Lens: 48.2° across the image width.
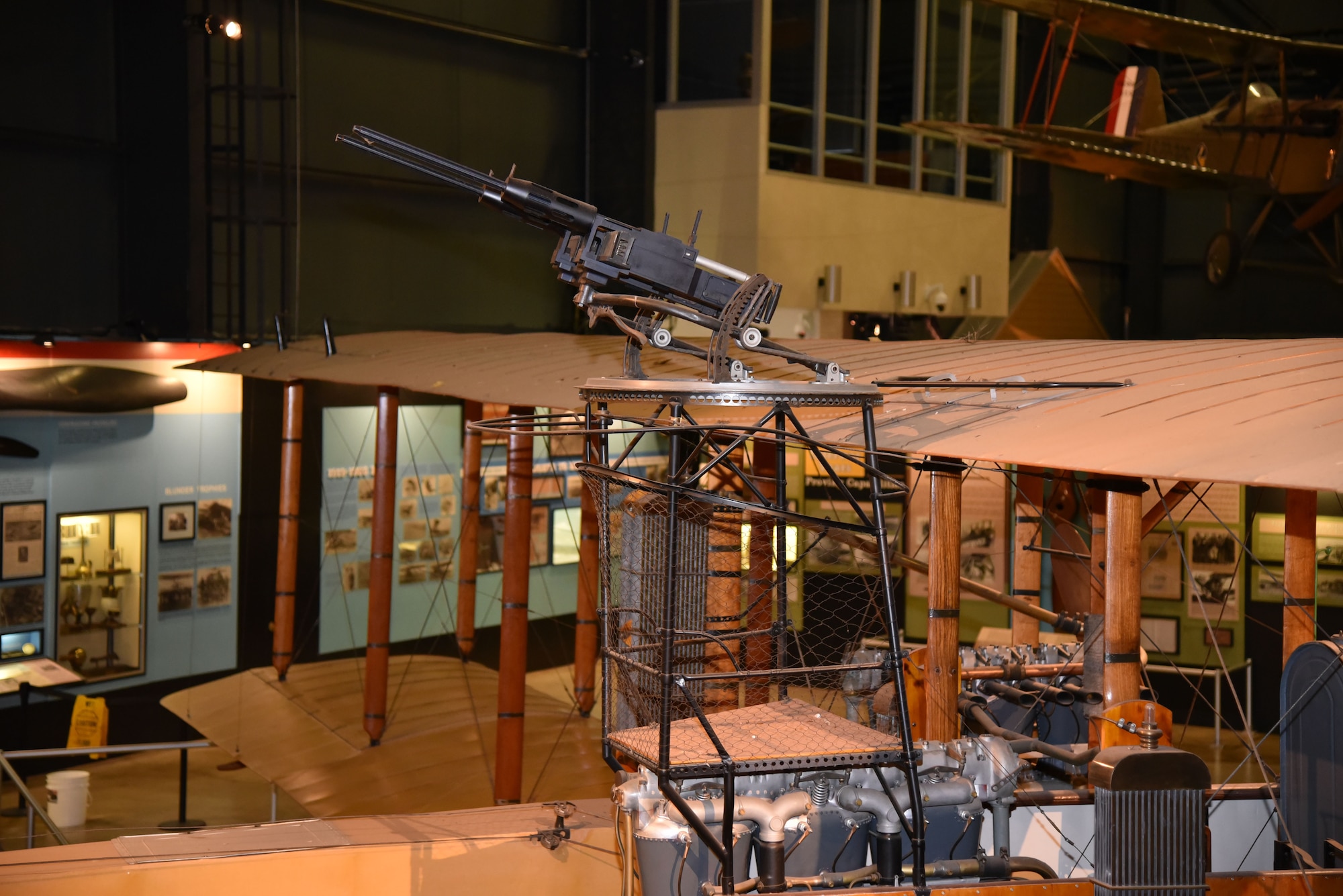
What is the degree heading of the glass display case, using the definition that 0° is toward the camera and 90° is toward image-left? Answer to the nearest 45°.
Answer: approximately 0°

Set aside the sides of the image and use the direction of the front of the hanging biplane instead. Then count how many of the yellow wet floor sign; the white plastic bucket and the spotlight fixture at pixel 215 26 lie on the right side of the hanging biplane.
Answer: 3

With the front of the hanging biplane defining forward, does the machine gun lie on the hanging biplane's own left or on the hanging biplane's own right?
on the hanging biplane's own right

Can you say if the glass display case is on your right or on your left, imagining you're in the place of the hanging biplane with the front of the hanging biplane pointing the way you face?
on your right

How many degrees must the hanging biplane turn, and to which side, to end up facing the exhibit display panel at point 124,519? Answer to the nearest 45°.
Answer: approximately 90° to its right

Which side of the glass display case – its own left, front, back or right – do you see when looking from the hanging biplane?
left

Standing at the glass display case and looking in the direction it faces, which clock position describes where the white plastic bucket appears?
The white plastic bucket is roughly at 12 o'clock from the glass display case.
